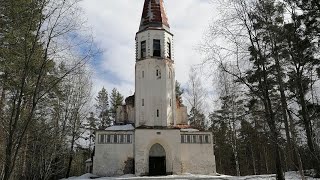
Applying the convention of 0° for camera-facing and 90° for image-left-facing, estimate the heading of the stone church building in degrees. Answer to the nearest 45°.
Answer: approximately 0°
